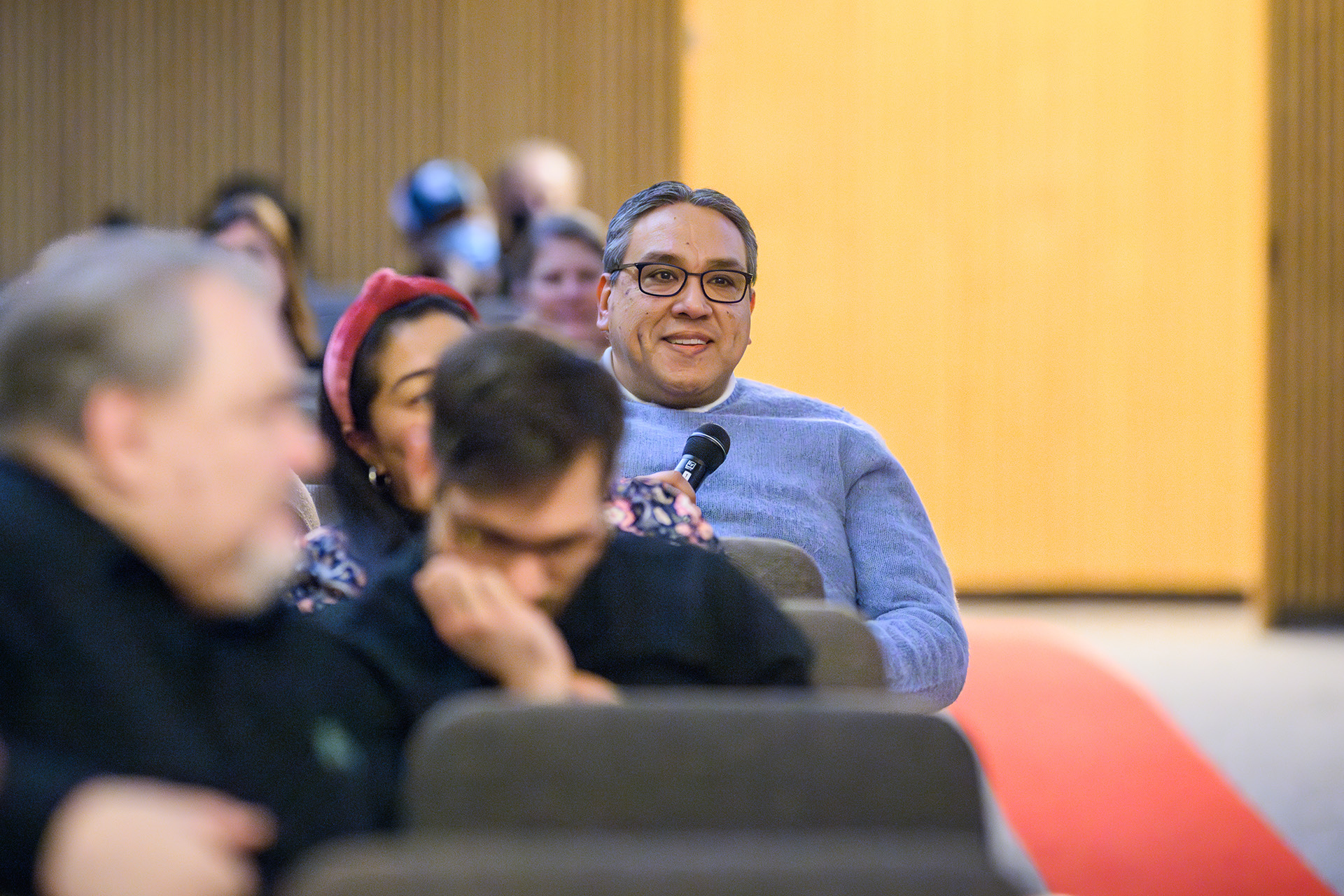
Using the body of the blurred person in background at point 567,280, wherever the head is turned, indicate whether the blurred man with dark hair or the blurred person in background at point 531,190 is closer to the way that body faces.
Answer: the blurred man with dark hair

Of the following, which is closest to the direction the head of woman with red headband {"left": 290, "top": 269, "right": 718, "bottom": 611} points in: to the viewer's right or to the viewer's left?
to the viewer's right

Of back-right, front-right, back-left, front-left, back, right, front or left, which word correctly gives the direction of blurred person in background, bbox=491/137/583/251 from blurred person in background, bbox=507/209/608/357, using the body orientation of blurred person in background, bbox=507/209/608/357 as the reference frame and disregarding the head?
back-left

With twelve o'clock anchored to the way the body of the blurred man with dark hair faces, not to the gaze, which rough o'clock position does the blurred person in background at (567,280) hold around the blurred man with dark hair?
The blurred person in background is roughly at 6 o'clock from the blurred man with dark hair.

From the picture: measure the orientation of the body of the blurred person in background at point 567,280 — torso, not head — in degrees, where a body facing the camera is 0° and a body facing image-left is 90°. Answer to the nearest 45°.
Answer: approximately 315°

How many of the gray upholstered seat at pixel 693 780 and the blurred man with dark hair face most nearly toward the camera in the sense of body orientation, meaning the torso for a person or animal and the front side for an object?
2

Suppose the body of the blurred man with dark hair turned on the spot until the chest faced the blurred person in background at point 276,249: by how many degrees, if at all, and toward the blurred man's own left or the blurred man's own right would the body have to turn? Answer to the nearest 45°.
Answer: approximately 180°

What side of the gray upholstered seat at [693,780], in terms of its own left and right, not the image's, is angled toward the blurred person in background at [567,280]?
back
